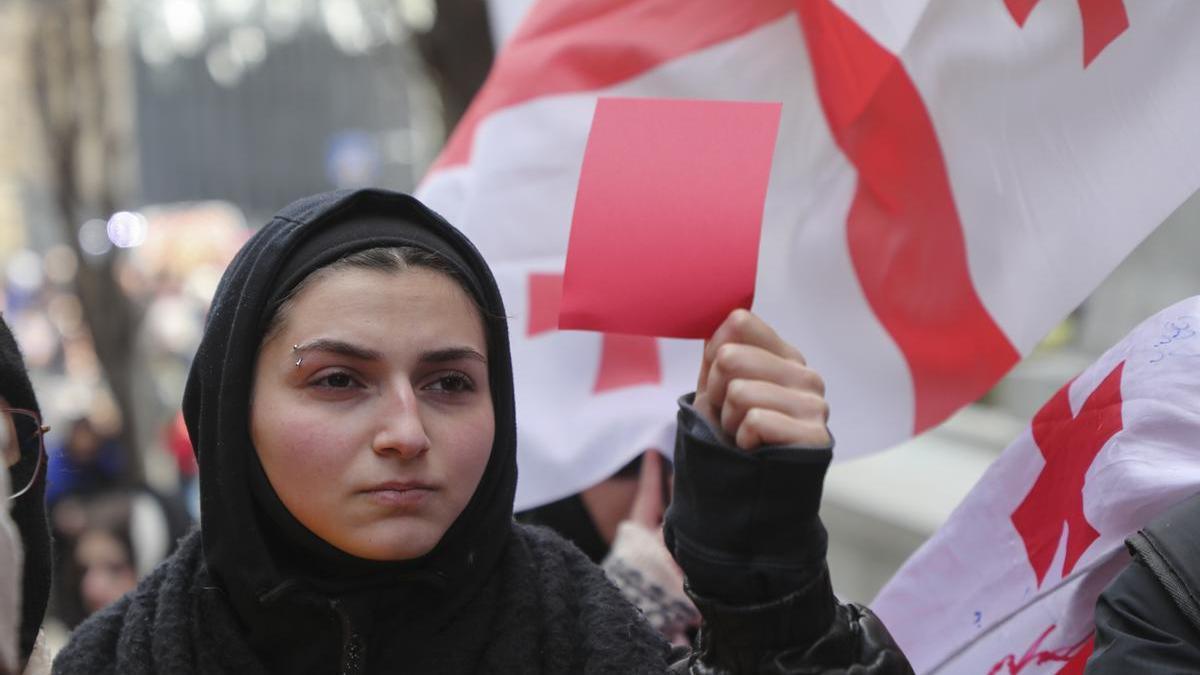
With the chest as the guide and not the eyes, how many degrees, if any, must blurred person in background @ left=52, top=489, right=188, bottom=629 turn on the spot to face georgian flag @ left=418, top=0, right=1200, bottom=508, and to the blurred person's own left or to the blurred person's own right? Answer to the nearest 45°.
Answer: approximately 45° to the blurred person's own left

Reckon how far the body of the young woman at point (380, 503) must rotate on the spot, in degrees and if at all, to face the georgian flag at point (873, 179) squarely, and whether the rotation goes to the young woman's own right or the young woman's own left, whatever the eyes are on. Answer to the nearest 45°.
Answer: approximately 135° to the young woman's own left

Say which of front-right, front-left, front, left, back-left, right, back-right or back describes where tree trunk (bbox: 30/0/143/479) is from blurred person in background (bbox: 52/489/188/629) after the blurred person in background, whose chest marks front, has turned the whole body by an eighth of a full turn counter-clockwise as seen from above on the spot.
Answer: back

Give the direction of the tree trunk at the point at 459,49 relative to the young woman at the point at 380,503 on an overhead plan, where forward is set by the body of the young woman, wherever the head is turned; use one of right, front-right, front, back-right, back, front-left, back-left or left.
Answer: back

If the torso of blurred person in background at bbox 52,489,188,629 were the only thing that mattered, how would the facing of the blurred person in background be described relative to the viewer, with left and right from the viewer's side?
facing the viewer and to the left of the viewer

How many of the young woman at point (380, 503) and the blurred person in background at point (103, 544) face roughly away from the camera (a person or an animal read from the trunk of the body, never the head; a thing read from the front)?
0

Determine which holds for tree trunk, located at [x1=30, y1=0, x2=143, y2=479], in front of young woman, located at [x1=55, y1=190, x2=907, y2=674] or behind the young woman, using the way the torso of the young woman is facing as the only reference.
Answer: behind

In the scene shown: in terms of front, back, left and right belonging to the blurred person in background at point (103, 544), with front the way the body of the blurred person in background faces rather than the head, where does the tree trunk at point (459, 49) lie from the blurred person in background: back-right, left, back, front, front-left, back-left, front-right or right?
left

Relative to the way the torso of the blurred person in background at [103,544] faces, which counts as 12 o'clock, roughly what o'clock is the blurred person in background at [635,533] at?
the blurred person in background at [635,533] is roughly at 10 o'clock from the blurred person in background at [103,544].

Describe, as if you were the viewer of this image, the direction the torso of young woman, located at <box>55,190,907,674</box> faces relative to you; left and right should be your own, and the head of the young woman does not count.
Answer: facing the viewer
